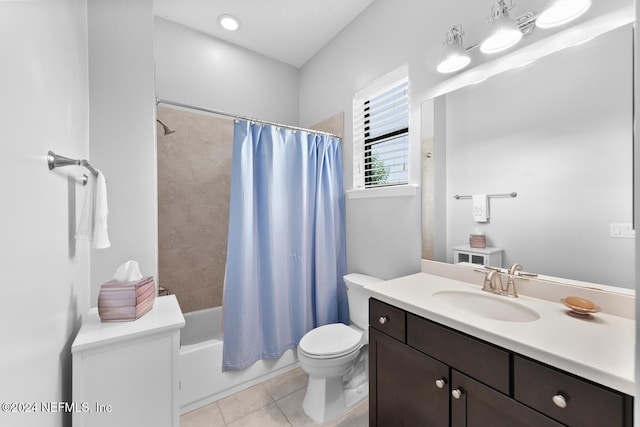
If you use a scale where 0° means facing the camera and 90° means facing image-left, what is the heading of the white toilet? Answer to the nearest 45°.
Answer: approximately 45°

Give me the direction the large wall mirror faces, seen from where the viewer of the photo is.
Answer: facing the viewer and to the left of the viewer

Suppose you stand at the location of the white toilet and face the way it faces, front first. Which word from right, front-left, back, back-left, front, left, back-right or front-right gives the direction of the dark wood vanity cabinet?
left

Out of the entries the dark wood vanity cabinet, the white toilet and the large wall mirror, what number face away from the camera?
0

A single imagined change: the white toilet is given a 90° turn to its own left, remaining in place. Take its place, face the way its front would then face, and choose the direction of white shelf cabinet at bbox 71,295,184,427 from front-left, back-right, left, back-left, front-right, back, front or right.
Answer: right

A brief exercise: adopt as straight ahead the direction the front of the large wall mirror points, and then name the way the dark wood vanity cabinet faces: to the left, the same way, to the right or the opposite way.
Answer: the same way

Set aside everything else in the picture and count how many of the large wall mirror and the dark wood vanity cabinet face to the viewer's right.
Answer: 0
